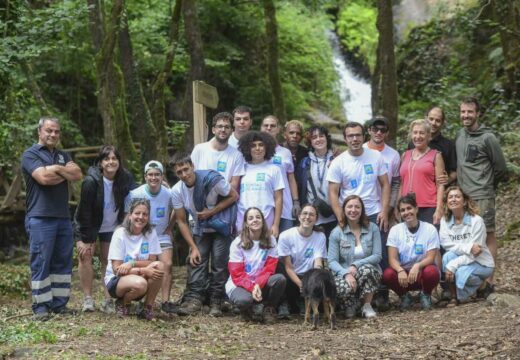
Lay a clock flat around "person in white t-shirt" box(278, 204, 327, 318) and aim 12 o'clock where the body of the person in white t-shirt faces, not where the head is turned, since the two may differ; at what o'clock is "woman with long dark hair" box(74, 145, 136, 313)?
The woman with long dark hair is roughly at 3 o'clock from the person in white t-shirt.

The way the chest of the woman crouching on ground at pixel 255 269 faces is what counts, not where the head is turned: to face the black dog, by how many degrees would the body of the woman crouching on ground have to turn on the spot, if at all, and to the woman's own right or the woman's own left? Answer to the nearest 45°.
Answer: approximately 45° to the woman's own left

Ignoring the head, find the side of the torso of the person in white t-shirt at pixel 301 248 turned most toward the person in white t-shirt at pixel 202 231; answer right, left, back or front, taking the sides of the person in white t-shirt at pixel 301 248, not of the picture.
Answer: right

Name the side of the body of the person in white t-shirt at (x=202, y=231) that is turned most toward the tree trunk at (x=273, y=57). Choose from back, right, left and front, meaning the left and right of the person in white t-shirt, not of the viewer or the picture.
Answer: back

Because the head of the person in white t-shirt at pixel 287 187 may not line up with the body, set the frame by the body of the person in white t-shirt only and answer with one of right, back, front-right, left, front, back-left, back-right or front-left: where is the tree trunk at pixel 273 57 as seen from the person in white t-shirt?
back

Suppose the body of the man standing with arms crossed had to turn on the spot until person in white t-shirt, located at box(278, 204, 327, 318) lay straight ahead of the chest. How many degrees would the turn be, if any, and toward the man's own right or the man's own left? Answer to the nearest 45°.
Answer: approximately 45° to the man's own left

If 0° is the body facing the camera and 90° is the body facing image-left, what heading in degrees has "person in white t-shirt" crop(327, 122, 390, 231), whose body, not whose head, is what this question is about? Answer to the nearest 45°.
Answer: approximately 0°

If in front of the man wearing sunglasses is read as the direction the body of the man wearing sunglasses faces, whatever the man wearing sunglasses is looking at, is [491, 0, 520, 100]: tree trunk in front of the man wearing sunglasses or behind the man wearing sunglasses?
behind

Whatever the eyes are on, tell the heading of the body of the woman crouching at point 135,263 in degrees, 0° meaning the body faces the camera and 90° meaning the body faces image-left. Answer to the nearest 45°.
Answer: approximately 315°

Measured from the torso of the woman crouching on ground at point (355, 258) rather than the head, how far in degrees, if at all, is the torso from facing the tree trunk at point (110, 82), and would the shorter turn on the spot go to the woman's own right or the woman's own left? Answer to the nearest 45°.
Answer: approximately 135° to the woman's own right

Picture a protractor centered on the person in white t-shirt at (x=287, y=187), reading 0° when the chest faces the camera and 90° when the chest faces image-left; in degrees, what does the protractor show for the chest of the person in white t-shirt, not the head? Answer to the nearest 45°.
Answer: approximately 0°
